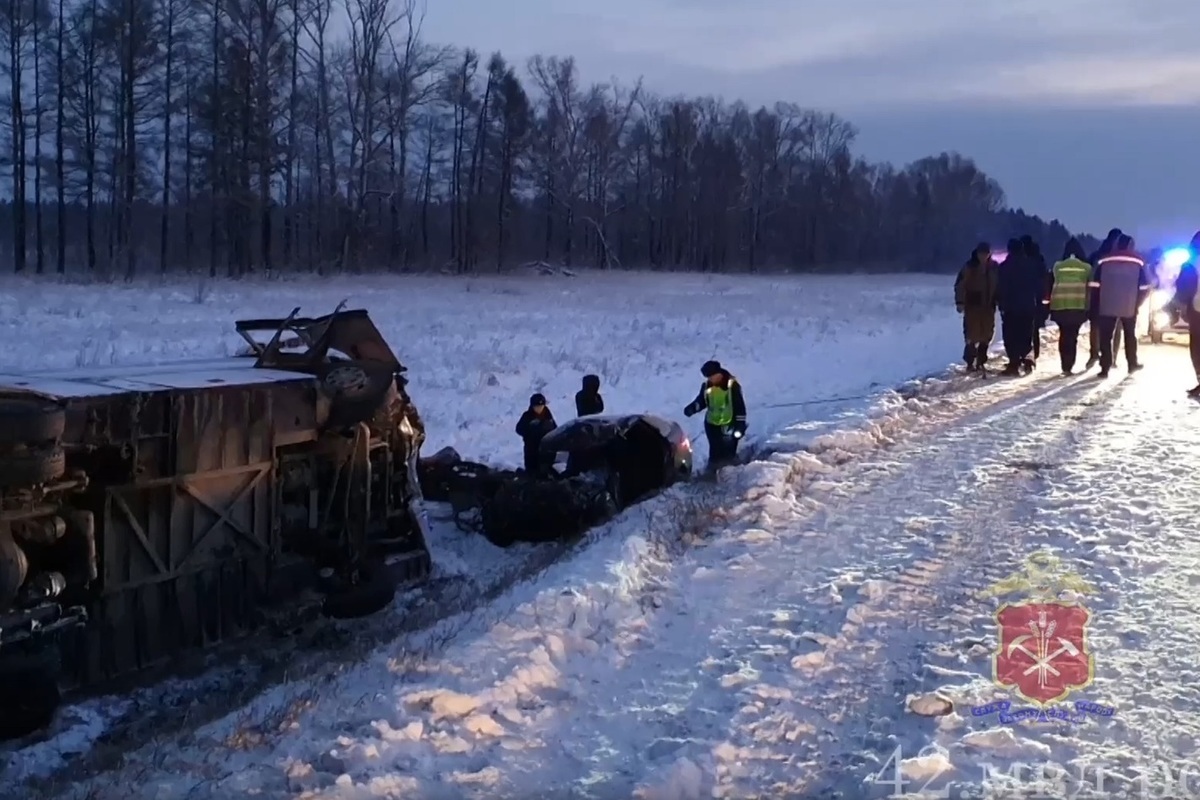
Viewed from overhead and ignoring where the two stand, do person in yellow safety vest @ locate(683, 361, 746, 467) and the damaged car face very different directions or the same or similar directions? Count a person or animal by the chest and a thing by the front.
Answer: same or similar directions

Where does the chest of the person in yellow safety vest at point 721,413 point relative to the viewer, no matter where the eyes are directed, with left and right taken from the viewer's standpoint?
facing the viewer and to the left of the viewer

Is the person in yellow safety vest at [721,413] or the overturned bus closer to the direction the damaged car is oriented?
the overturned bus
